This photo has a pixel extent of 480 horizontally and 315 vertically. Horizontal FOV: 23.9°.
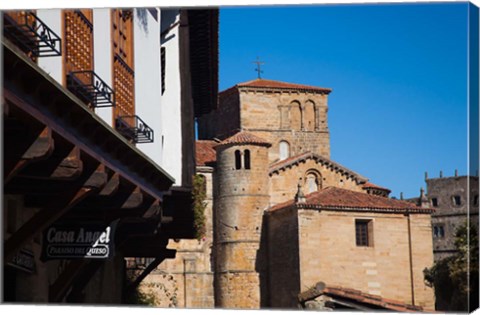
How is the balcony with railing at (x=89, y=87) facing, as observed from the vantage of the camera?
facing the viewer and to the right of the viewer

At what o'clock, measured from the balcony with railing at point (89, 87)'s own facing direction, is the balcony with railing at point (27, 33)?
the balcony with railing at point (27, 33) is roughly at 2 o'clock from the balcony with railing at point (89, 87).

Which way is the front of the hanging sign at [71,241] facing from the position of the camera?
facing the viewer

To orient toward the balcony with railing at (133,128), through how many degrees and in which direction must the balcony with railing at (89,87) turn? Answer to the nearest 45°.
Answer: approximately 135° to its left

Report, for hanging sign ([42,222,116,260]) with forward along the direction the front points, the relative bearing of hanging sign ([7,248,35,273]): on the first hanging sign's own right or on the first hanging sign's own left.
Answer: on the first hanging sign's own right

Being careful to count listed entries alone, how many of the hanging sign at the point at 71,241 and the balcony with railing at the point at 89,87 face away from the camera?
0
